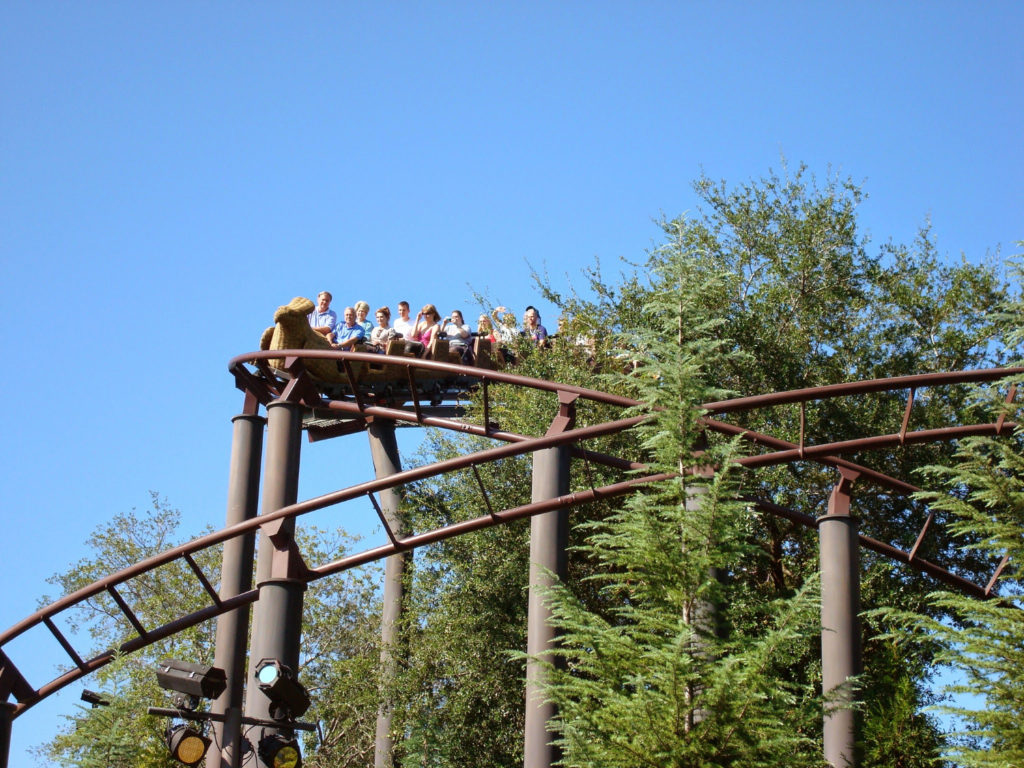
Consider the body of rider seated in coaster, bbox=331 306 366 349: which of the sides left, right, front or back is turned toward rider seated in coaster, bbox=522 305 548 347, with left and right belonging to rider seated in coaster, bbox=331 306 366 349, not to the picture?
back

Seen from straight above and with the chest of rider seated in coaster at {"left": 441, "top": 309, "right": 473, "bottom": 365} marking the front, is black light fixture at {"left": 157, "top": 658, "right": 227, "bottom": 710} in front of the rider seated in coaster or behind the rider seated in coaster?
in front

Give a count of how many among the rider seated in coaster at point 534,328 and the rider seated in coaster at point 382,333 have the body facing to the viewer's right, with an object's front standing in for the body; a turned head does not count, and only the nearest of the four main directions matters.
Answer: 0

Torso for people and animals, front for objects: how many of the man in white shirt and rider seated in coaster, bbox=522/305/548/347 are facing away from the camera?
0

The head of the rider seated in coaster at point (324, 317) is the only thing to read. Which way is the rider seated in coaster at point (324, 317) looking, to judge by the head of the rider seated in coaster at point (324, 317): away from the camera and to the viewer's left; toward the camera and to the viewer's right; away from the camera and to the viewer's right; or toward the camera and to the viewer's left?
toward the camera and to the viewer's left

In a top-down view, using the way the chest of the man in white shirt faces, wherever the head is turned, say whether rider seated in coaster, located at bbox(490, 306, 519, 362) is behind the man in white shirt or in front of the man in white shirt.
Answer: behind

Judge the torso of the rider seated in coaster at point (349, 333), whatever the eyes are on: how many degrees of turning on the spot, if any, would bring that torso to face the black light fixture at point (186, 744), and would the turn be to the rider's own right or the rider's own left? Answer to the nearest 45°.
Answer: approximately 45° to the rider's own left

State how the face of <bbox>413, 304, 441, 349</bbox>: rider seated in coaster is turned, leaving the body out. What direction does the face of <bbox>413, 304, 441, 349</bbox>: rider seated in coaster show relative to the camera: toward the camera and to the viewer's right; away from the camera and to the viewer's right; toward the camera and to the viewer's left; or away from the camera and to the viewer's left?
toward the camera and to the viewer's left

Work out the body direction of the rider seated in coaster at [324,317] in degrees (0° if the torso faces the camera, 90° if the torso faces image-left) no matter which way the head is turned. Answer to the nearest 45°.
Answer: approximately 45°

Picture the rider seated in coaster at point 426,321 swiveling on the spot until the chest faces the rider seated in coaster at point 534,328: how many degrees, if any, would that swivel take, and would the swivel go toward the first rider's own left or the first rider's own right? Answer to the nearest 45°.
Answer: approximately 180°

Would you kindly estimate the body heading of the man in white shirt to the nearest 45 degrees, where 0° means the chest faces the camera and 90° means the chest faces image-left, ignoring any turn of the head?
approximately 45°
